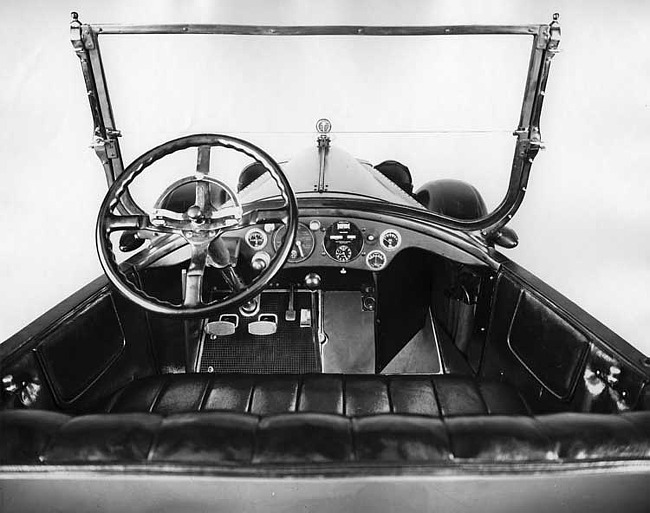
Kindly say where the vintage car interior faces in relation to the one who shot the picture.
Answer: facing away from the viewer
